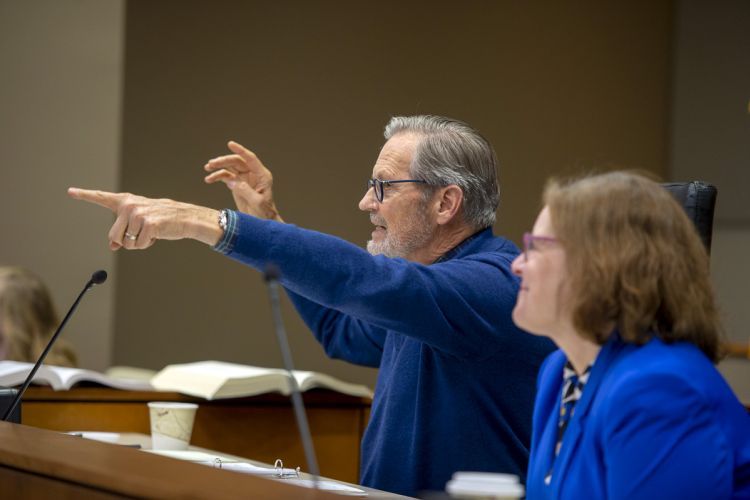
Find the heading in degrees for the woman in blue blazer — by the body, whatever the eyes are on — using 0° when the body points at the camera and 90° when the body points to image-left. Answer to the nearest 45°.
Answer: approximately 90°

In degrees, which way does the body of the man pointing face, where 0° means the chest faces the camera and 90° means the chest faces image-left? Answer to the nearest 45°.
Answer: approximately 90°

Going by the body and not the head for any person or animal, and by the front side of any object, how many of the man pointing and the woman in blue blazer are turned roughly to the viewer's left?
2

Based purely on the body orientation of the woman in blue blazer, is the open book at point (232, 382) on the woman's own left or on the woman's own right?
on the woman's own right

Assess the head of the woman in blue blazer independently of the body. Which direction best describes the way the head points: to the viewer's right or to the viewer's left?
to the viewer's left

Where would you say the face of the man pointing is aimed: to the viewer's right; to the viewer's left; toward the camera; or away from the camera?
to the viewer's left
